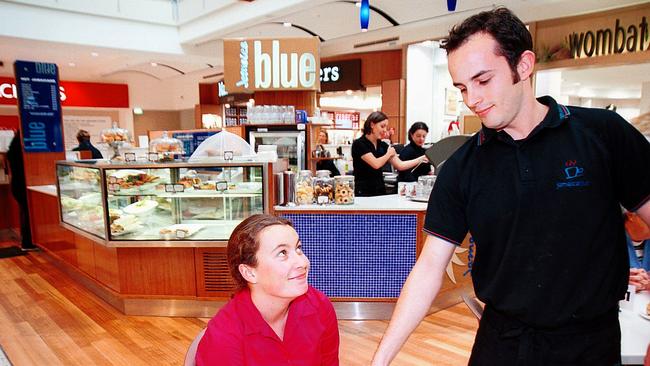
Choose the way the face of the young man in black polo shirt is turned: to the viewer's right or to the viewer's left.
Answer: to the viewer's left

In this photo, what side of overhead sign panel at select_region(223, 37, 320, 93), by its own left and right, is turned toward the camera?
front

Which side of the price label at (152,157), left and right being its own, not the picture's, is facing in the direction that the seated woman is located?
front

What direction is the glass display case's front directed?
toward the camera

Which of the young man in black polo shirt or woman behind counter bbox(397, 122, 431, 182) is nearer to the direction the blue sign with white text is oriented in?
the young man in black polo shirt

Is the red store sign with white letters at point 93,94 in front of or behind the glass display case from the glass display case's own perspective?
behind

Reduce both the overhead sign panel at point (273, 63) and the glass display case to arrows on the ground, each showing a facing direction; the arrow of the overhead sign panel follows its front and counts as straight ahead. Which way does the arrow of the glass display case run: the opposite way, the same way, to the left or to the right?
the same way

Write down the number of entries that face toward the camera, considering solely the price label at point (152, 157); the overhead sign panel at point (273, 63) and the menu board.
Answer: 3

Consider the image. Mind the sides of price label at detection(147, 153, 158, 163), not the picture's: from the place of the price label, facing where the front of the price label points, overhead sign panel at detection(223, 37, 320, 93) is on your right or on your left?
on your left
